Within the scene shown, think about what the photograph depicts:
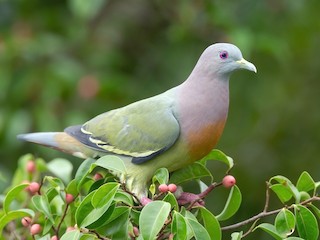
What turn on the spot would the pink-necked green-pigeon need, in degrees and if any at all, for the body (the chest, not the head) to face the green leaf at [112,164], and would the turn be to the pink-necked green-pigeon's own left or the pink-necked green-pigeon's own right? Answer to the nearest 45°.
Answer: approximately 135° to the pink-necked green-pigeon's own right

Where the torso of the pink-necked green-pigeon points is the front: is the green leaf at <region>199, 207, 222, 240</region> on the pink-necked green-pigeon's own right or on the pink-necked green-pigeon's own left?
on the pink-necked green-pigeon's own right

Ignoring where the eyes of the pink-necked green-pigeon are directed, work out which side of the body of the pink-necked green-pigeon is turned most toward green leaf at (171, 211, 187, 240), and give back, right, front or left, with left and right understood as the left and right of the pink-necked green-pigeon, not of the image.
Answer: right

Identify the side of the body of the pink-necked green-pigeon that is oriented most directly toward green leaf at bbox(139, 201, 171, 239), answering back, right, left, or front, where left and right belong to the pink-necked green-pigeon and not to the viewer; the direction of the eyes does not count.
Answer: right

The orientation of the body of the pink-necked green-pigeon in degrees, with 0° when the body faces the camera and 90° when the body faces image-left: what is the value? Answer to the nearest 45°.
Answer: approximately 270°

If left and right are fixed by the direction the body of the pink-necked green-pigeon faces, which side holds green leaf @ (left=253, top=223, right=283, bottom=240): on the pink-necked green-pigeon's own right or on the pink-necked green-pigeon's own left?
on the pink-necked green-pigeon's own right

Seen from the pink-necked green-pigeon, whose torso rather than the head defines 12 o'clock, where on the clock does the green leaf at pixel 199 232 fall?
The green leaf is roughly at 3 o'clock from the pink-necked green-pigeon.

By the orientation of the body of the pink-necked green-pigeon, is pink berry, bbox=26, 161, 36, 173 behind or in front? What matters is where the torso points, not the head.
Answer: behind

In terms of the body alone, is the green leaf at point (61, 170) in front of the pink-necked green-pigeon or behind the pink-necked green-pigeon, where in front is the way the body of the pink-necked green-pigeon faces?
behind
